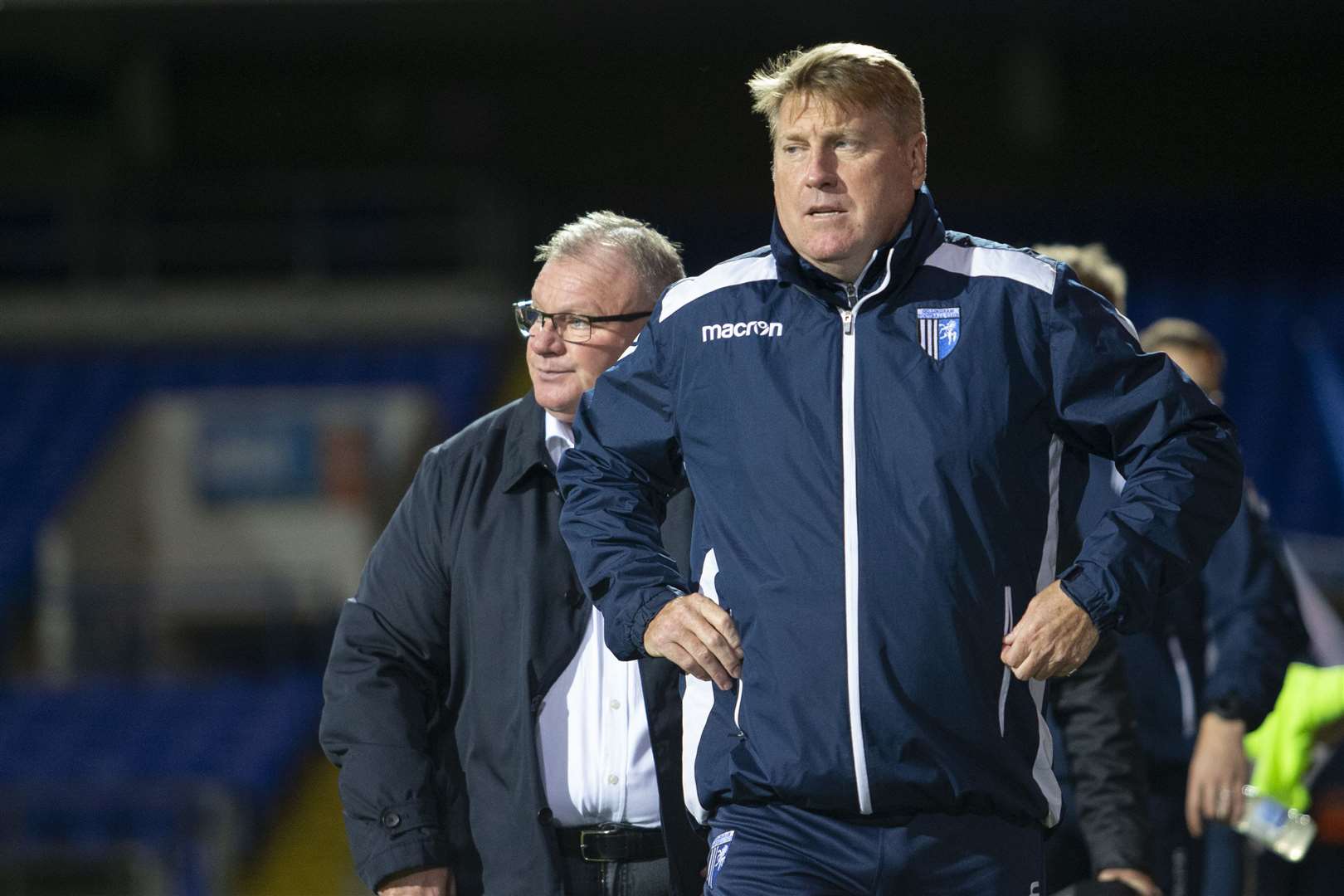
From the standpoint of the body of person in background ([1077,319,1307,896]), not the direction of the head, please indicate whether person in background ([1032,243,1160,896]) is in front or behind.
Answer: in front

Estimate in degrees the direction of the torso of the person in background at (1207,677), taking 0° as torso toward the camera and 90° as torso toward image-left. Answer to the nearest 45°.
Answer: approximately 45°

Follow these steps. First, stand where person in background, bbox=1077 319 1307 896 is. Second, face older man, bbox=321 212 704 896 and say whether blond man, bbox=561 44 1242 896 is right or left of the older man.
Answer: left

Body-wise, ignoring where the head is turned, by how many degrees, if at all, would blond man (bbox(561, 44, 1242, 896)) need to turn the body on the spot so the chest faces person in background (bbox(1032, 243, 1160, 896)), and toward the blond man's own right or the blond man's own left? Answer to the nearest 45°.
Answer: approximately 135° to the blond man's own left

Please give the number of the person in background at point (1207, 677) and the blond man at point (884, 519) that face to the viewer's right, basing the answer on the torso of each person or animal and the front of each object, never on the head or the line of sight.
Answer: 0
